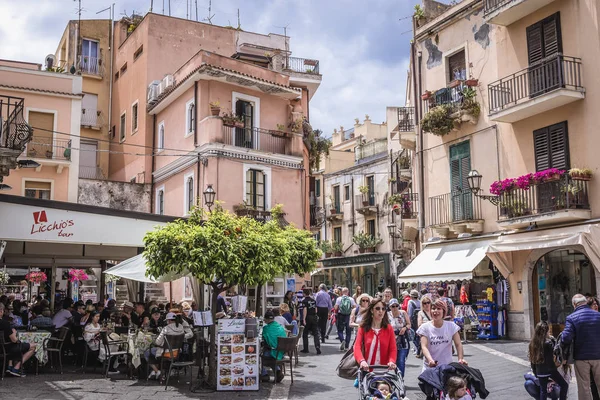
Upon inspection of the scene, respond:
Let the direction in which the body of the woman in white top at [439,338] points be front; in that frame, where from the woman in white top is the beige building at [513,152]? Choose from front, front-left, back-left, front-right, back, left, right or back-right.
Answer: back

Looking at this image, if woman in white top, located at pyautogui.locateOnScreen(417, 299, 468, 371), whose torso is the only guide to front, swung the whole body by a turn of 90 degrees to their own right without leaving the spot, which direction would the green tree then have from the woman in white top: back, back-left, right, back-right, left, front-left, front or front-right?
front-right

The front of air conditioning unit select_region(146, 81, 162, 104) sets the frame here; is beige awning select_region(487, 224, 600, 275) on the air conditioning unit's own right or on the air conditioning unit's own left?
on the air conditioning unit's own left

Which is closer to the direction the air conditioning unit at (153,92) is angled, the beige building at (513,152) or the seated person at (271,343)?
the seated person

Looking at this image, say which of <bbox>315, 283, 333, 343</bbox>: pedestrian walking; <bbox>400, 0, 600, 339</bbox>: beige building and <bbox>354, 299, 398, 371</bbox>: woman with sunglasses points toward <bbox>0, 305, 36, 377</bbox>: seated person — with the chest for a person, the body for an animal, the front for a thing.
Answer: the beige building

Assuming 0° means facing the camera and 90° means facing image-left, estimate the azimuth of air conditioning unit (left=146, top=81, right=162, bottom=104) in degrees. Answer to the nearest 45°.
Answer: approximately 45°

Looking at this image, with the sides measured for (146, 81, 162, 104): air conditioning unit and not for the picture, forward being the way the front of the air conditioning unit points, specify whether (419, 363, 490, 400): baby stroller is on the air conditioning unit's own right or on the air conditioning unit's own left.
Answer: on the air conditioning unit's own left

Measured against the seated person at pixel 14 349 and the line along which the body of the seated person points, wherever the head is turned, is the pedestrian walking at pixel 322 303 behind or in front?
in front

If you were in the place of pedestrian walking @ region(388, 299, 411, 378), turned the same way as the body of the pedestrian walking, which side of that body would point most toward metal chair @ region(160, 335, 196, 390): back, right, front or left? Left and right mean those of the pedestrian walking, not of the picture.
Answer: right

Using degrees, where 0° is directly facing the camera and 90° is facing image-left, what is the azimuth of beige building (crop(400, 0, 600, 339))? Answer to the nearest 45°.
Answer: approximately 45°

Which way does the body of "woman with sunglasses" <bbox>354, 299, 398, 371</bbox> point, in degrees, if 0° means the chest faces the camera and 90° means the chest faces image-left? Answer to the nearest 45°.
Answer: approximately 0°

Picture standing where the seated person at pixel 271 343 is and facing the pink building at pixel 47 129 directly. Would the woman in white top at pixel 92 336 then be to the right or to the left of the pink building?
left
